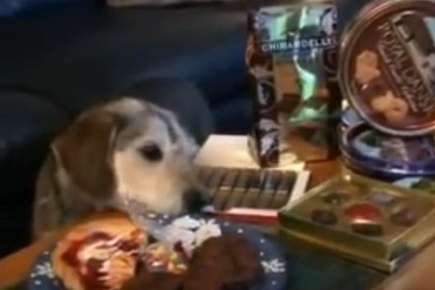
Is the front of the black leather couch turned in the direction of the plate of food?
yes

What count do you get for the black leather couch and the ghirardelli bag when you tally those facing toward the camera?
2

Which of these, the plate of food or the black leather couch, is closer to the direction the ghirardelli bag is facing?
the plate of food

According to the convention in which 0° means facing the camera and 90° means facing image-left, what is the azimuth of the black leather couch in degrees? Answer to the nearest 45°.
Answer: approximately 0°

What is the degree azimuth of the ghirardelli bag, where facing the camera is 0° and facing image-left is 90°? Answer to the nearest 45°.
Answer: approximately 0°
